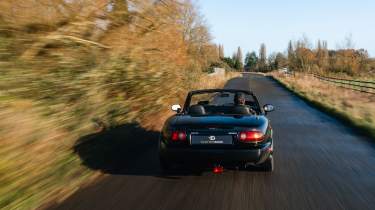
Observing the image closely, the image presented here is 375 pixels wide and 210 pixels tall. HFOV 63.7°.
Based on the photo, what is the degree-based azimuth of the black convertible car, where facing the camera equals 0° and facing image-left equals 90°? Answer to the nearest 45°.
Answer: approximately 180°
